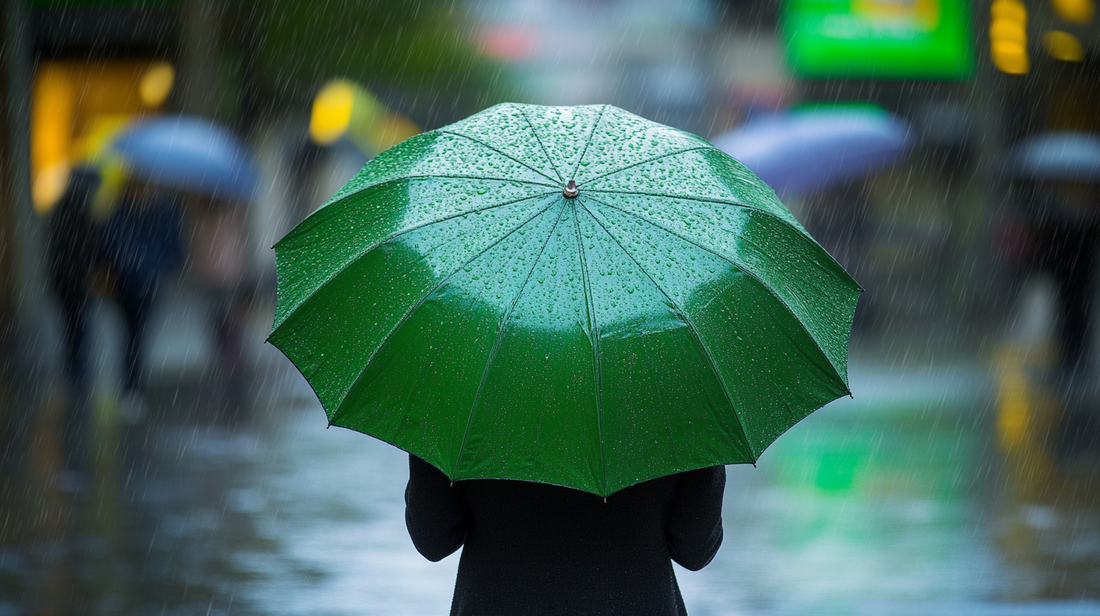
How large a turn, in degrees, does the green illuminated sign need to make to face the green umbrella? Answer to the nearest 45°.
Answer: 0° — it already faces it

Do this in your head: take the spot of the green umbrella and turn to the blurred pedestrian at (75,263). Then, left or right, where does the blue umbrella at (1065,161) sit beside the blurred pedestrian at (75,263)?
right

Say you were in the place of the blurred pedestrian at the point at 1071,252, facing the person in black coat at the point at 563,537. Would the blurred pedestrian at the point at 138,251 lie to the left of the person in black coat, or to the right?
right

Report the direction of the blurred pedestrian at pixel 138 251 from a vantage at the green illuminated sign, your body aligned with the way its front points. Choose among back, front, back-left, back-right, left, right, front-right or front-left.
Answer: front-right

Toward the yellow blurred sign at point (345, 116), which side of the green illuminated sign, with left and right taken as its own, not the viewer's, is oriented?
right

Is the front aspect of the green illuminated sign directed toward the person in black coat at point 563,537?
yes

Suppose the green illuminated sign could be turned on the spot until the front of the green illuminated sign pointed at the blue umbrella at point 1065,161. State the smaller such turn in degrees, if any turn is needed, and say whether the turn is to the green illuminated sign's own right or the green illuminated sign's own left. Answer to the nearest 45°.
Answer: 0° — it already faces it

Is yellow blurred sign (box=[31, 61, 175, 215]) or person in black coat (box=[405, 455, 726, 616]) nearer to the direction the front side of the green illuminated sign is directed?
the person in black coat

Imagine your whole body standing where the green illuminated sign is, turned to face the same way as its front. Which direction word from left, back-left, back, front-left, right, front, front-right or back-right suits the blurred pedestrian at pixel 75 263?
front-right

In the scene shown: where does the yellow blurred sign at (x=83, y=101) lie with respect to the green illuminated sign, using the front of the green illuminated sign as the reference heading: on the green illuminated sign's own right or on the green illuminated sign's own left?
on the green illuminated sign's own right

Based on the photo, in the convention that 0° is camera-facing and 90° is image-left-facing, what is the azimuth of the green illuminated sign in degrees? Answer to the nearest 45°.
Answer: approximately 0°
